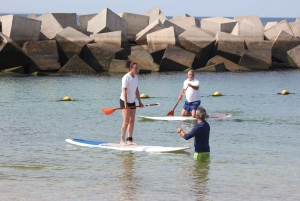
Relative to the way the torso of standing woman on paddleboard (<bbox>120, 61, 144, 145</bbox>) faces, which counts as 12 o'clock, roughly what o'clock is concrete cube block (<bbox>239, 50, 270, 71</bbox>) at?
The concrete cube block is roughly at 8 o'clock from the standing woman on paddleboard.

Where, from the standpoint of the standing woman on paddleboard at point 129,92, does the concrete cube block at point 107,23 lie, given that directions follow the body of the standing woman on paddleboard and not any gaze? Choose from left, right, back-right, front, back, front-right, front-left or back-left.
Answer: back-left

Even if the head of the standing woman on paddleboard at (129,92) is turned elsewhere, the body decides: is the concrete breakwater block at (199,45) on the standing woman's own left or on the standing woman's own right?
on the standing woman's own left

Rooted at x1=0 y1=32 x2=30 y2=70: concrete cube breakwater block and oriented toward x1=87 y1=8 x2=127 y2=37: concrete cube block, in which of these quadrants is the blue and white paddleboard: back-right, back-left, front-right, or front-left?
back-right

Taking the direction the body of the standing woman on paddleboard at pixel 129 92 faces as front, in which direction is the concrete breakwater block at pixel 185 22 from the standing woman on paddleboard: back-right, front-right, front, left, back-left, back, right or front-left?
back-left

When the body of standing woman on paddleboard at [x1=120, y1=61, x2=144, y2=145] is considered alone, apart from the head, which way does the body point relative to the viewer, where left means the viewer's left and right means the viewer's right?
facing the viewer and to the right of the viewer

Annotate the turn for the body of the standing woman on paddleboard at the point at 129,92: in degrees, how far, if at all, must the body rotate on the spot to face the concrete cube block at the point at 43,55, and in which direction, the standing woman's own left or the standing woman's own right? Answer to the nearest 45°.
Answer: approximately 135° to the standing woman's own left

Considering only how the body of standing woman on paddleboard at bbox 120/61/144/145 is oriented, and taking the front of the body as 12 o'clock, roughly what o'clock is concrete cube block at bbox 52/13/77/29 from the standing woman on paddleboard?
The concrete cube block is roughly at 7 o'clock from the standing woman on paddleboard.
